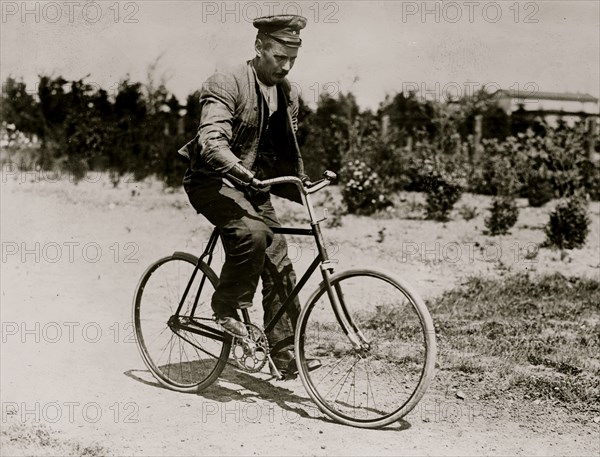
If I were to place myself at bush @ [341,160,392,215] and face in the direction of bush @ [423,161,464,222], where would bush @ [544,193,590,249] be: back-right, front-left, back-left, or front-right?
front-right

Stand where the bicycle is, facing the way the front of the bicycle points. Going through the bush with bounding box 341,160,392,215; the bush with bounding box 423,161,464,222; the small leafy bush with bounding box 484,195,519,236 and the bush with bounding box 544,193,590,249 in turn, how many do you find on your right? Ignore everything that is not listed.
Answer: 0

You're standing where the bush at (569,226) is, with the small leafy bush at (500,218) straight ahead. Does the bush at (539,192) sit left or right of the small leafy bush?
right

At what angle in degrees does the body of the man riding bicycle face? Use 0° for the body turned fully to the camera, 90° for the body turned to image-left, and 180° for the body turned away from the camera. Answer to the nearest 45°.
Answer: approximately 315°

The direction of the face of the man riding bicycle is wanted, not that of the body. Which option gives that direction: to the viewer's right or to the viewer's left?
to the viewer's right

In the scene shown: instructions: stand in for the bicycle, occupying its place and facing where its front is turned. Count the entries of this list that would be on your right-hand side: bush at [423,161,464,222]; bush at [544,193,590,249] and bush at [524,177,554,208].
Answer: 0

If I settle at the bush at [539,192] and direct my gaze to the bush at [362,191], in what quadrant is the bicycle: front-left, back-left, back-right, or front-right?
front-left

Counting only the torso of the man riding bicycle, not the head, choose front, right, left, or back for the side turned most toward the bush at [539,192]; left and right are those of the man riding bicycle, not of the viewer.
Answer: left

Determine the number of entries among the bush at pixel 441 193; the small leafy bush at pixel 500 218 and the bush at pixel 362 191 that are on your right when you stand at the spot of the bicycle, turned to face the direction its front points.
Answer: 0

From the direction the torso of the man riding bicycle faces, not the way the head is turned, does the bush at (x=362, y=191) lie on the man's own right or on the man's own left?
on the man's own left

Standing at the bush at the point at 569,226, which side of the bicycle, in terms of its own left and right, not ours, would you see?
left

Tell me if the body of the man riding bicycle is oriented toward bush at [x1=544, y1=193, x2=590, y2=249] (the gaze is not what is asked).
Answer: no

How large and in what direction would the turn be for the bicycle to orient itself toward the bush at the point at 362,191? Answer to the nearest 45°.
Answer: approximately 135° to its left
